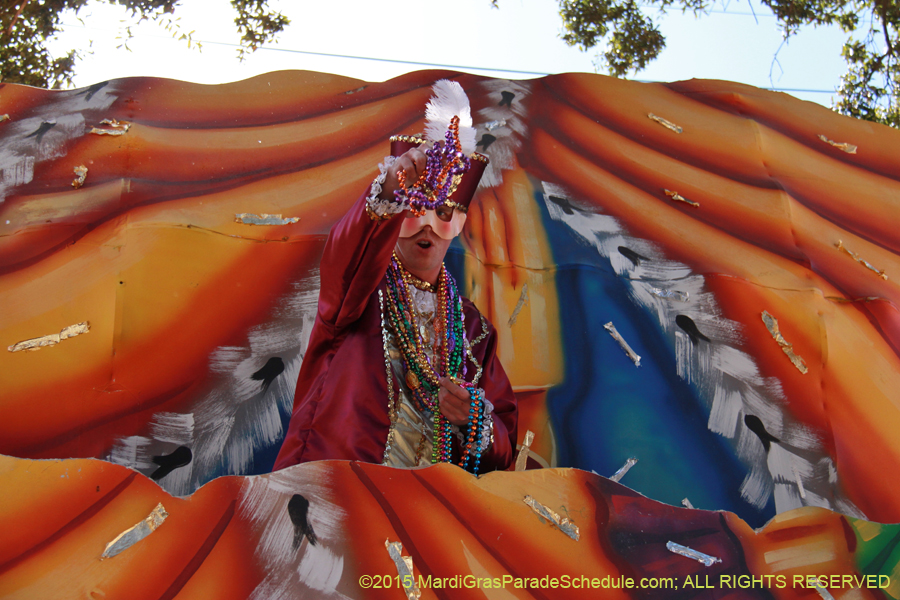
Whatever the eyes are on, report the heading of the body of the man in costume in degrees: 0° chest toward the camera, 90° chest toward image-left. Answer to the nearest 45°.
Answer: approximately 0°
